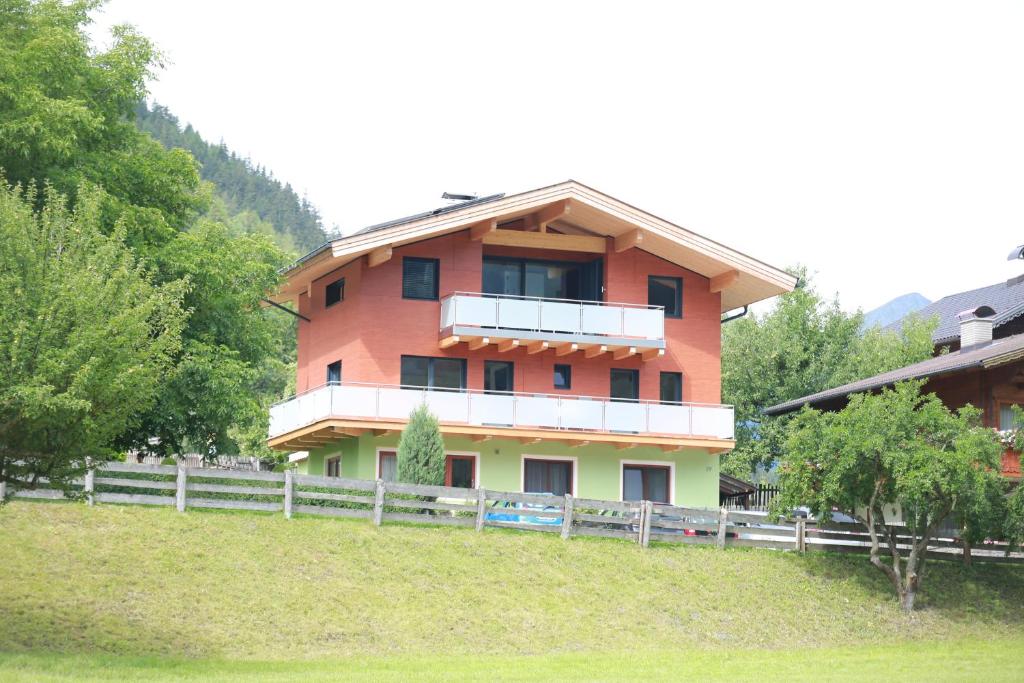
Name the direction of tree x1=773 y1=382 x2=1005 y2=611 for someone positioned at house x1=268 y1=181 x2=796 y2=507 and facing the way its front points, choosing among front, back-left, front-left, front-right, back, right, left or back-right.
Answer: front-left

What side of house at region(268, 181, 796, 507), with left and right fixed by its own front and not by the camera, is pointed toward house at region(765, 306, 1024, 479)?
left

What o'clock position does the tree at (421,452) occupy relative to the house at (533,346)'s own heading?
The tree is roughly at 1 o'clock from the house.

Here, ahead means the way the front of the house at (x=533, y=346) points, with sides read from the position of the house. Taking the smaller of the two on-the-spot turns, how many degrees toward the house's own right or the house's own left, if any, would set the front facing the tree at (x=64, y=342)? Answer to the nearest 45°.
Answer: approximately 45° to the house's own right

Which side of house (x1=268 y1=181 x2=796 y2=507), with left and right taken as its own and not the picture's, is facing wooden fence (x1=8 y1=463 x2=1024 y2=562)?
front

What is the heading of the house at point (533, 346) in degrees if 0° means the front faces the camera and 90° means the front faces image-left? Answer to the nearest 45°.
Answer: approximately 0°

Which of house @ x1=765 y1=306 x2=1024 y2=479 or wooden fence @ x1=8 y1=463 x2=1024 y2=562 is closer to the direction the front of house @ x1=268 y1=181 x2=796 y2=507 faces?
the wooden fence
